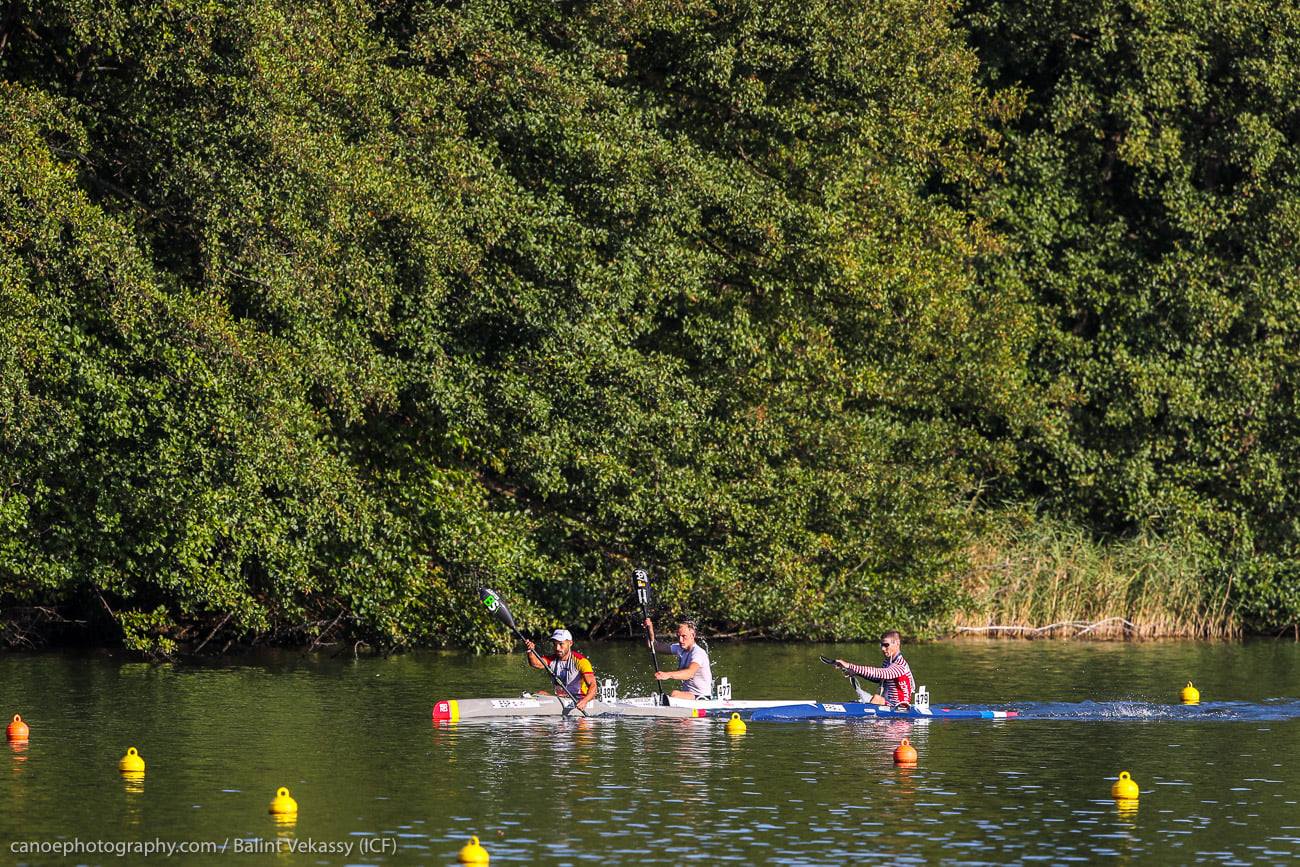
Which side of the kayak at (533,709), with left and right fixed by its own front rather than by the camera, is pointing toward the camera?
left

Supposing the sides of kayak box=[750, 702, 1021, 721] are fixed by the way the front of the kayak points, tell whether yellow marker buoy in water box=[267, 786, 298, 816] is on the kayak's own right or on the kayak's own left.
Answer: on the kayak's own left

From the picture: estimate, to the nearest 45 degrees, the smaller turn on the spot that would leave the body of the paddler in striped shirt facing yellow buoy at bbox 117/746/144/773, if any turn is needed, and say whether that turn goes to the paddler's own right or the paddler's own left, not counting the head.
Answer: approximately 45° to the paddler's own left

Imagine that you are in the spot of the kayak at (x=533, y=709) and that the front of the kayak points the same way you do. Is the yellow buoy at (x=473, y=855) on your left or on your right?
on your left

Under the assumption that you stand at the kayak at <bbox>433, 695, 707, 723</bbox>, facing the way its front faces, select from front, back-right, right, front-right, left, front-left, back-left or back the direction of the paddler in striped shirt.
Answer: back

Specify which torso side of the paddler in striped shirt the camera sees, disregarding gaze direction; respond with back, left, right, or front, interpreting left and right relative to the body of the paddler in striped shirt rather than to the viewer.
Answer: left

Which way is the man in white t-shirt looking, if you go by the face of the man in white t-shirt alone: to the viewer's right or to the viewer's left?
to the viewer's left

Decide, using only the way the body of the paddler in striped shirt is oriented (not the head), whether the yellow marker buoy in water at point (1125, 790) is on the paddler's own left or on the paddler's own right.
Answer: on the paddler's own left

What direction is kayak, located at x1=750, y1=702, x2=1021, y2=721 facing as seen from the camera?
to the viewer's left

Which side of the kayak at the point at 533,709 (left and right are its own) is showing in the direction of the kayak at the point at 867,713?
back

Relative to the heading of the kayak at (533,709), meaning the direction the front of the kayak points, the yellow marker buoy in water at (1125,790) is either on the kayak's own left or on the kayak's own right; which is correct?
on the kayak's own left

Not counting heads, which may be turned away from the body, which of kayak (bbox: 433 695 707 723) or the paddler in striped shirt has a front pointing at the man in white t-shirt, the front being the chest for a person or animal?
the paddler in striped shirt

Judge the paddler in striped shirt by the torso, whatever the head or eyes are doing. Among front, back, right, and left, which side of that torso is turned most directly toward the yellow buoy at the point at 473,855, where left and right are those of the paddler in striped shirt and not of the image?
left
